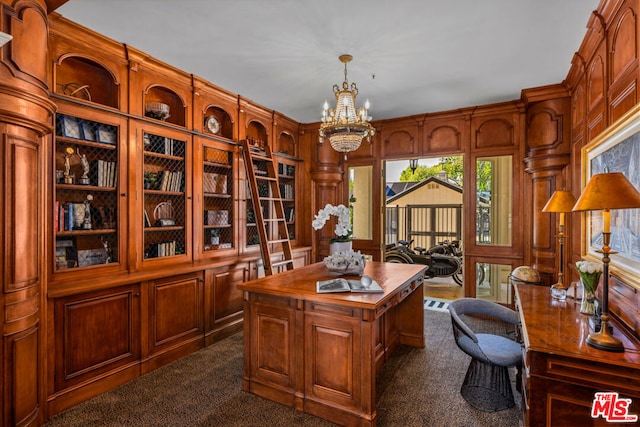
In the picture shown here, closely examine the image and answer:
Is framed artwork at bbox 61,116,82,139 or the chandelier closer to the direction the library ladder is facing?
the chandelier

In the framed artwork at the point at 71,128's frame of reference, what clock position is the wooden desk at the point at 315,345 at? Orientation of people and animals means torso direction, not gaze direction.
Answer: The wooden desk is roughly at 12 o'clock from the framed artwork.

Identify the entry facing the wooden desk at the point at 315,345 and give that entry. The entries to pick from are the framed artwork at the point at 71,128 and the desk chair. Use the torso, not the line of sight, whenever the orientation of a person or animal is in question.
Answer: the framed artwork

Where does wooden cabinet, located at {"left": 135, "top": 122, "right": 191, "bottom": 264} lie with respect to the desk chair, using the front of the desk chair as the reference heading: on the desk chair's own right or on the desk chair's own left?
on the desk chair's own right

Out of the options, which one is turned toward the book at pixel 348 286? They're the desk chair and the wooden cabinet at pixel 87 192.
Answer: the wooden cabinet

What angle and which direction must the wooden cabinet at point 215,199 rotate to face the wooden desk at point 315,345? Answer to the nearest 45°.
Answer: approximately 45° to its right
